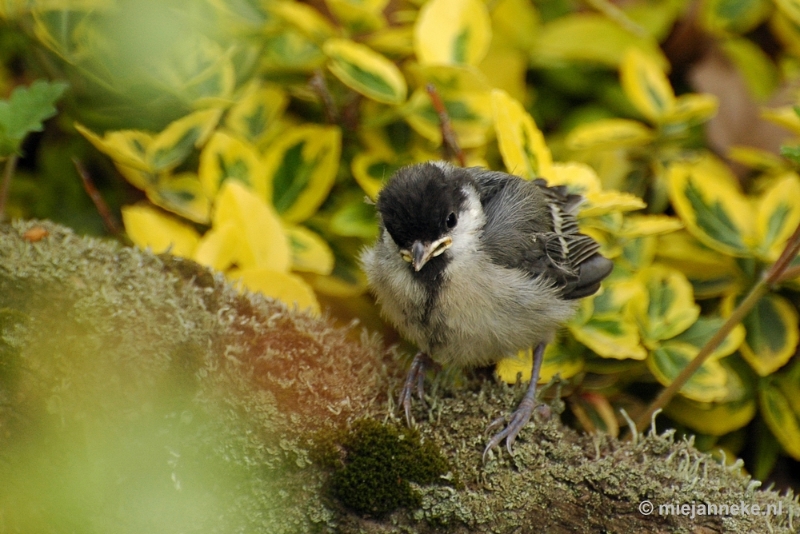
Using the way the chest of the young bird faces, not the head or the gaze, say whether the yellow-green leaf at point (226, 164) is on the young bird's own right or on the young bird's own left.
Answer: on the young bird's own right

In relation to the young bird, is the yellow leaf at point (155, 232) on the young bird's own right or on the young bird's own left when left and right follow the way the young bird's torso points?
on the young bird's own right

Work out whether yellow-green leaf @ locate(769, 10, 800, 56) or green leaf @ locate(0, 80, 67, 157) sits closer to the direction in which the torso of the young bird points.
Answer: the green leaf

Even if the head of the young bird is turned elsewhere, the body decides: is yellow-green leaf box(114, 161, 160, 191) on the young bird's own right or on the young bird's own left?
on the young bird's own right

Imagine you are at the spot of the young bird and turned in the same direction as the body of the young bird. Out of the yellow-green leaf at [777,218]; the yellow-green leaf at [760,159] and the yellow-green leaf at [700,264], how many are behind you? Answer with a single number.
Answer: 3

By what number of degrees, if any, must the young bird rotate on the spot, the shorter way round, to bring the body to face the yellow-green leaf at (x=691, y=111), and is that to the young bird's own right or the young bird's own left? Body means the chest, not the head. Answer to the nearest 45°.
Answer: approximately 180°

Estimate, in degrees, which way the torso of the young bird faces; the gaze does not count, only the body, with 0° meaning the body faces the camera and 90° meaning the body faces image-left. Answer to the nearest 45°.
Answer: approximately 45°

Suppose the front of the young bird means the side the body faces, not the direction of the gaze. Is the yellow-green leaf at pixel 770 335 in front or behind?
behind
